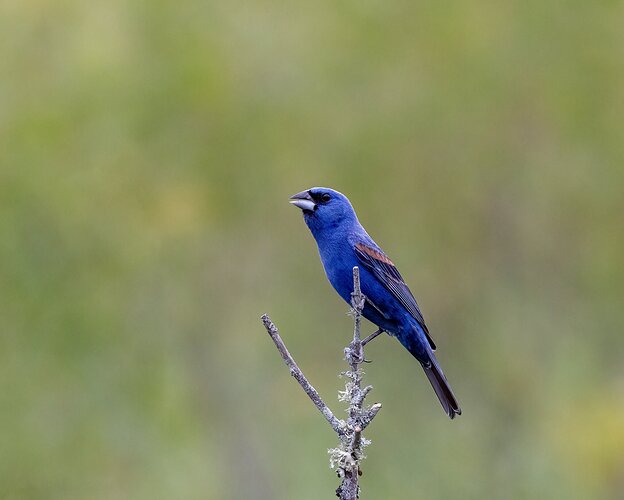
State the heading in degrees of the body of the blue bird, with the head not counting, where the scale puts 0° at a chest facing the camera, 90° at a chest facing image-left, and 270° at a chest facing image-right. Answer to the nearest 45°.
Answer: approximately 90°
